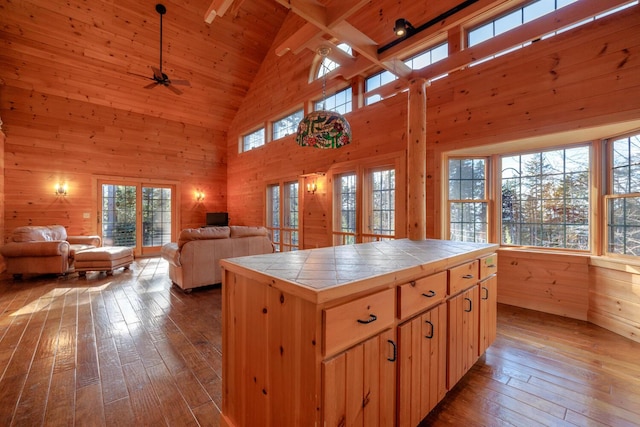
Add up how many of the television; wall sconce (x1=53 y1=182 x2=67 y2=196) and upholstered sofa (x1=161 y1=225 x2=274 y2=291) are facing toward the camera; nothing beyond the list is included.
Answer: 2

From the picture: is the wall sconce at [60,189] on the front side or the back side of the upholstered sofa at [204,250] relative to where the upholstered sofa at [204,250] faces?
on the front side

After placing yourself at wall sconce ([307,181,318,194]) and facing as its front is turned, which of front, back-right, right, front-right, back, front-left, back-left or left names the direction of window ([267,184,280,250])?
right

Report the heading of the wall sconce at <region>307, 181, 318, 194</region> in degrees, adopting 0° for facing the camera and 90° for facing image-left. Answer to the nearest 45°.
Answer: approximately 45°

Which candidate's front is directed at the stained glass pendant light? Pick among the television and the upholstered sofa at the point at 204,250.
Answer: the television

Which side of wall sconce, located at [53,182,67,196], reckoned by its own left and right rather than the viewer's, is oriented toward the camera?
front

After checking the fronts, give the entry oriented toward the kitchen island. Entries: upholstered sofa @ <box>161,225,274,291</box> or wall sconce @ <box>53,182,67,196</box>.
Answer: the wall sconce

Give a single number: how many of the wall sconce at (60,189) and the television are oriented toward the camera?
2

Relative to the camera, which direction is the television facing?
toward the camera

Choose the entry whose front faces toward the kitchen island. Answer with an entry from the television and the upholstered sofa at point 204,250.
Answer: the television

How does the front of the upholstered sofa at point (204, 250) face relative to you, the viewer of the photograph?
facing away from the viewer and to the left of the viewer

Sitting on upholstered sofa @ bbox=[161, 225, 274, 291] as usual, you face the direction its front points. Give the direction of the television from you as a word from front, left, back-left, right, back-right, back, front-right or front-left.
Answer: front-right

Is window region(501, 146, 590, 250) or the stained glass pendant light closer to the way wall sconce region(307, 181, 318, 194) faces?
the stained glass pendant light
